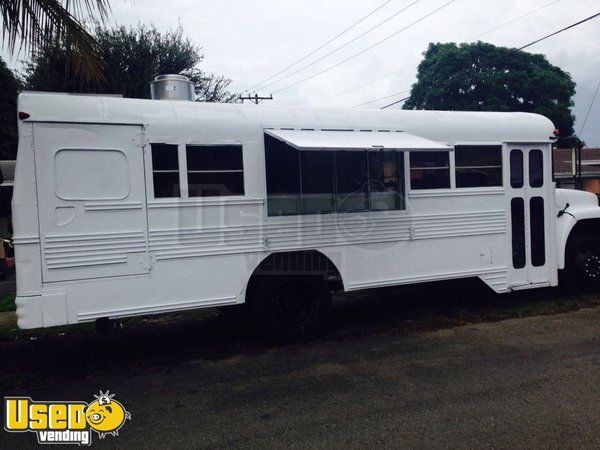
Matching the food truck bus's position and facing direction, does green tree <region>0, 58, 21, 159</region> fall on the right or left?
on its left

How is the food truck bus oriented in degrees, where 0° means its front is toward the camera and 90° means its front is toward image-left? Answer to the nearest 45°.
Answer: approximately 270°

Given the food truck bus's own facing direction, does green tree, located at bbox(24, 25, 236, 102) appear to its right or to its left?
on its left
